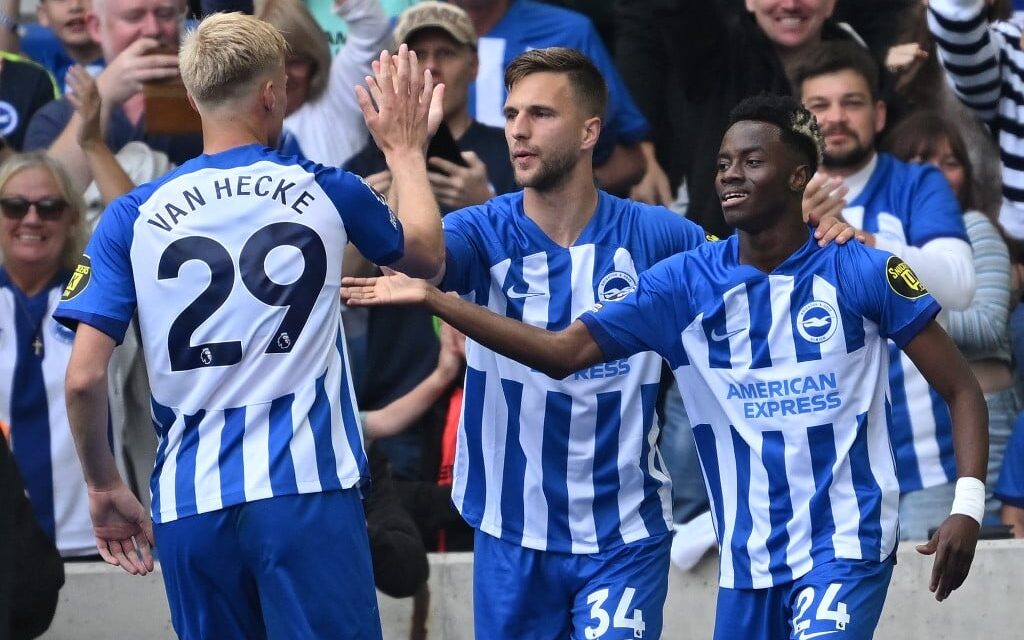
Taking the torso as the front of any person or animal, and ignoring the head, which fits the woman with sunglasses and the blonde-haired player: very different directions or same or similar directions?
very different directions

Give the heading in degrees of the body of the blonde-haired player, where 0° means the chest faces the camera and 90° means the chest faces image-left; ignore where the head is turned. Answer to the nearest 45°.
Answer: approximately 180°

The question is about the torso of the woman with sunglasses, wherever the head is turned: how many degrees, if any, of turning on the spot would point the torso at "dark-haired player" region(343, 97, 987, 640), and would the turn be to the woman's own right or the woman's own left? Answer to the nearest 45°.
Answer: approximately 45° to the woman's own left

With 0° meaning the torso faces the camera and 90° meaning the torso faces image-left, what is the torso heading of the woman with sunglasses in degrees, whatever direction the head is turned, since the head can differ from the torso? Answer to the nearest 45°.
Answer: approximately 0°

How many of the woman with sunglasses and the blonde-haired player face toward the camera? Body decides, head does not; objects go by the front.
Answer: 1

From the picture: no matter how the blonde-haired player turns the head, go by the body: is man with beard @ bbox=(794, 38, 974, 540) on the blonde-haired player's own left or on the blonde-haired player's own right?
on the blonde-haired player's own right

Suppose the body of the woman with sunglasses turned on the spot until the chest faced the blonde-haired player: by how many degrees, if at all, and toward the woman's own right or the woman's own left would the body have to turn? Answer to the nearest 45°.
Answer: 0° — they already face them

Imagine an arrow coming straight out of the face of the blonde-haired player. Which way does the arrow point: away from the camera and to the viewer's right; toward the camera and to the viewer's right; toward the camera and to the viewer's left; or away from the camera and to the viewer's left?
away from the camera and to the viewer's right
